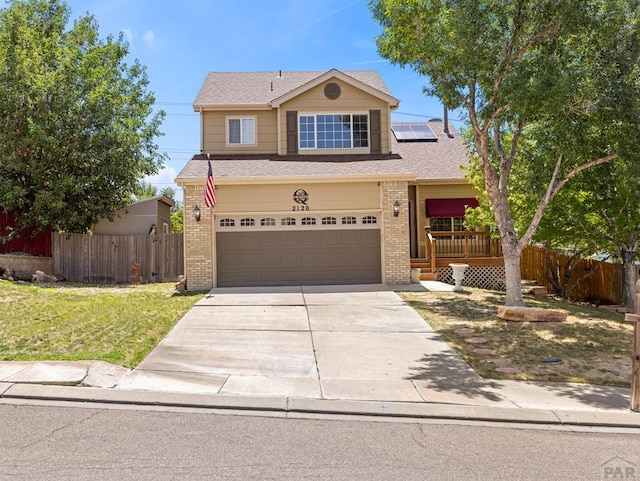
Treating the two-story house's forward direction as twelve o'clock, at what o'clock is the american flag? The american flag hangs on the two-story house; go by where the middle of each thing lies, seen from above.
The american flag is roughly at 2 o'clock from the two-story house.

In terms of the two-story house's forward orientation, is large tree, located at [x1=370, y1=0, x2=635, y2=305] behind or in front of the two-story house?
in front

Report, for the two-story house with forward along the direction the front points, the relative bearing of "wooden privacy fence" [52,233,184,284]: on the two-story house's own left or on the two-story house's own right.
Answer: on the two-story house's own right

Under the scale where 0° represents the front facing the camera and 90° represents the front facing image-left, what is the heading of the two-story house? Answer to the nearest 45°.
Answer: approximately 0°

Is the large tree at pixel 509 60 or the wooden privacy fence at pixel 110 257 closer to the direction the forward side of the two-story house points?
the large tree

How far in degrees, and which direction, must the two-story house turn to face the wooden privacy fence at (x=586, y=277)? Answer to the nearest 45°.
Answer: approximately 90° to its left

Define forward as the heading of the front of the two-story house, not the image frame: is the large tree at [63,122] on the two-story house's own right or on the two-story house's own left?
on the two-story house's own right

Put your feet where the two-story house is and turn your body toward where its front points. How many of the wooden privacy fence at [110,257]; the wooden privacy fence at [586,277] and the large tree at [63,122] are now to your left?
1
